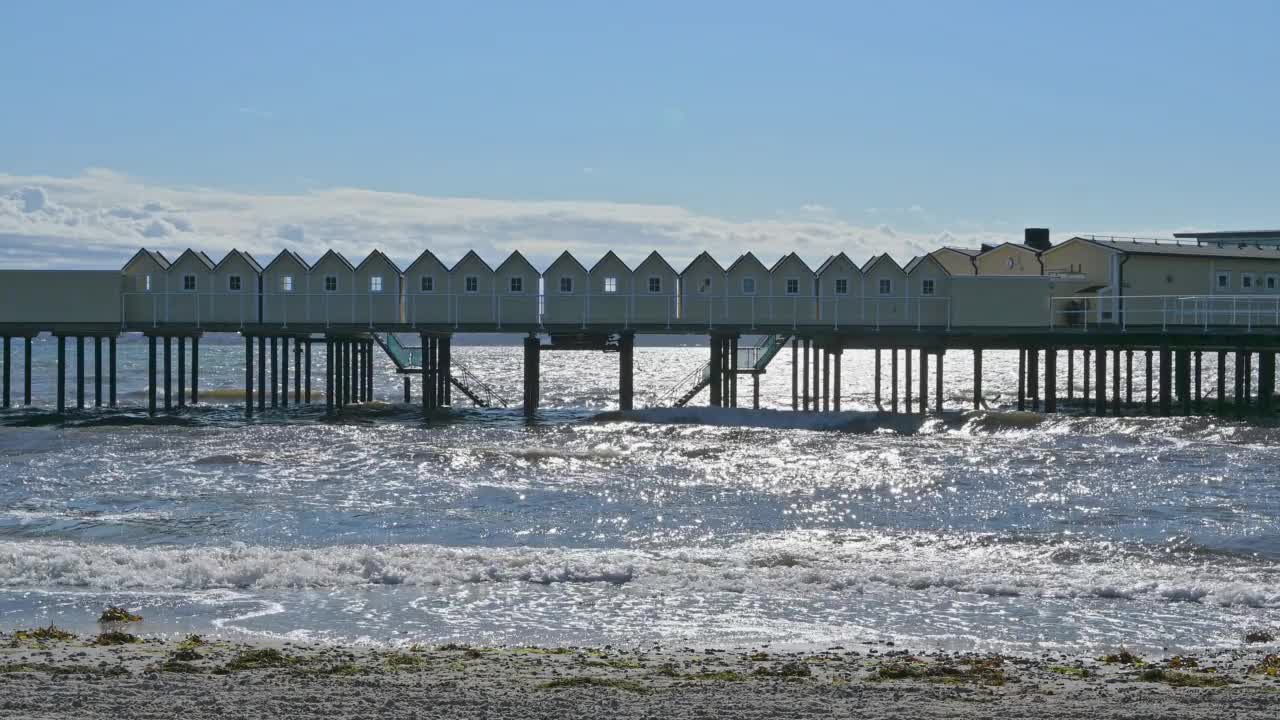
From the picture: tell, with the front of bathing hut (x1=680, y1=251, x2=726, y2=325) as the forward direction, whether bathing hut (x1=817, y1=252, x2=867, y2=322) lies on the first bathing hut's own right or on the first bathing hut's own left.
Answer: on the first bathing hut's own left

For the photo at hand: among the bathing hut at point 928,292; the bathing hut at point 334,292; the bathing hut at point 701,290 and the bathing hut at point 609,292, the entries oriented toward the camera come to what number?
4

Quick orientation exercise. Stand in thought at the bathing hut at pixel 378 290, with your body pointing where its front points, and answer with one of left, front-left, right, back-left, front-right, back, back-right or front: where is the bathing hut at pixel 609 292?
left

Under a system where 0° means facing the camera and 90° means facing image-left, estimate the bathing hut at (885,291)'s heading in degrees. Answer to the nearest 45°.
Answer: approximately 0°

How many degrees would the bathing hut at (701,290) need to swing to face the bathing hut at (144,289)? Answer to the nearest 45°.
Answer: approximately 90° to its right

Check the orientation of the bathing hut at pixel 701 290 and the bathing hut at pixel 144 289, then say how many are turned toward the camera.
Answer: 2

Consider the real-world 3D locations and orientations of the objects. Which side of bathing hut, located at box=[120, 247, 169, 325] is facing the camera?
front

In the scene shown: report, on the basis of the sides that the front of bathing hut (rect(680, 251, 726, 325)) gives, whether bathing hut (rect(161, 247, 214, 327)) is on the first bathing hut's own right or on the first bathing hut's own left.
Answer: on the first bathing hut's own right

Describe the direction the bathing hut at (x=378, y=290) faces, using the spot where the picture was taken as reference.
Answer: facing the viewer

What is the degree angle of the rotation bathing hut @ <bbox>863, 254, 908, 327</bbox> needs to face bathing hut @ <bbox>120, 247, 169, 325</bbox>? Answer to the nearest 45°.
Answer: approximately 90° to its right

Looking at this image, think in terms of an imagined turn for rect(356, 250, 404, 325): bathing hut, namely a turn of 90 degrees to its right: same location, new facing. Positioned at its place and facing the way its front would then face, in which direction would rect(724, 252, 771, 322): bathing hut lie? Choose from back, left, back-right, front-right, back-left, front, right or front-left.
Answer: back

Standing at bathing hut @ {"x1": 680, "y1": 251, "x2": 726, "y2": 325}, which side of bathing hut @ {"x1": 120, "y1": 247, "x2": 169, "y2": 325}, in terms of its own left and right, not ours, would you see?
left

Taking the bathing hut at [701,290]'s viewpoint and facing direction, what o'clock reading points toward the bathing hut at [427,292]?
the bathing hut at [427,292] is roughly at 3 o'clock from the bathing hut at [701,290].

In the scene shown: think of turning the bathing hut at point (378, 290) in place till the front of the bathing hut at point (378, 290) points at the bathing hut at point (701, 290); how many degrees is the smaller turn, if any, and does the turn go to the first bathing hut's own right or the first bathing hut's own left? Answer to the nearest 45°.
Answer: approximately 90° to the first bathing hut's own left
